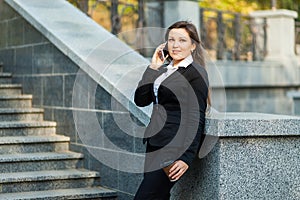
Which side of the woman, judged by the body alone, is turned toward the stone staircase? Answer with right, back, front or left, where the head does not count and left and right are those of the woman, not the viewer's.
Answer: right

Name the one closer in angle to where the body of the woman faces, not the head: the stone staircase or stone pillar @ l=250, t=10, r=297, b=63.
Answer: the stone staircase

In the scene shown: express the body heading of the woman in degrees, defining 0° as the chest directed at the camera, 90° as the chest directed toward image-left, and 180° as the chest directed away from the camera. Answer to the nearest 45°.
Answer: approximately 45°

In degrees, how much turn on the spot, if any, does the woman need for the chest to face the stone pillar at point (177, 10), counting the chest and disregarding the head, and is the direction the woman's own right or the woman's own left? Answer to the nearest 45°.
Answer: approximately 135° to the woman's own right

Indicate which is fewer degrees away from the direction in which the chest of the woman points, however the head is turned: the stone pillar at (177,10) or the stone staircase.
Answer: the stone staircase
